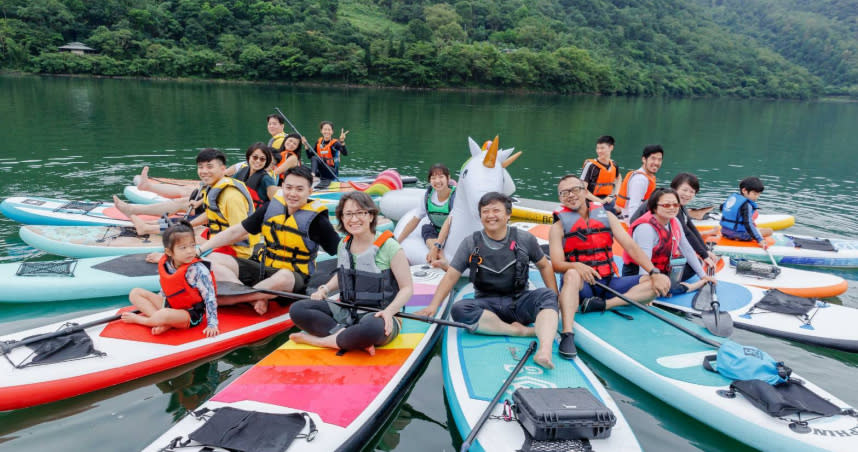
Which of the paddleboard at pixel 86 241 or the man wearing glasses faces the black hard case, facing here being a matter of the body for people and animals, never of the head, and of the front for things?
the man wearing glasses

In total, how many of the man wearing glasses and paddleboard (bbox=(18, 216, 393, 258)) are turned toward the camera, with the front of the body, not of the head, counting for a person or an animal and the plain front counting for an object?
1

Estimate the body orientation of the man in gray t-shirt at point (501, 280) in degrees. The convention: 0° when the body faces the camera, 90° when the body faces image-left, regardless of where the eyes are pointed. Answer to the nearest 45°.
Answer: approximately 0°

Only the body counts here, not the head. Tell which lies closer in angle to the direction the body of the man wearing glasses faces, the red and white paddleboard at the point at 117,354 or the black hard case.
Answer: the black hard case

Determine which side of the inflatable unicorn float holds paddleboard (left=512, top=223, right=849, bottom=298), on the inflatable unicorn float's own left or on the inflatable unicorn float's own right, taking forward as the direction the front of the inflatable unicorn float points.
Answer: on the inflatable unicorn float's own left

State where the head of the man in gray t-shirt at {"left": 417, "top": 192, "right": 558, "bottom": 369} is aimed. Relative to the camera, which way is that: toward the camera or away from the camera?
toward the camera

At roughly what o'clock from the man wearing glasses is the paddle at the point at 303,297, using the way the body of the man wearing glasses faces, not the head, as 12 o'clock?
The paddle is roughly at 2 o'clock from the man wearing glasses.

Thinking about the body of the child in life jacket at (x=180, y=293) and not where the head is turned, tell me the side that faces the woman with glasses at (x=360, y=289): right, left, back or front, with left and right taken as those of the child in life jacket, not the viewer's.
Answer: left

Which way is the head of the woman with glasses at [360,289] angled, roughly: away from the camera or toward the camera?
toward the camera

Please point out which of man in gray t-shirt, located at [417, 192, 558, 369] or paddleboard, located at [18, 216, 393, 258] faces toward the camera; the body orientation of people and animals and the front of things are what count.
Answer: the man in gray t-shirt

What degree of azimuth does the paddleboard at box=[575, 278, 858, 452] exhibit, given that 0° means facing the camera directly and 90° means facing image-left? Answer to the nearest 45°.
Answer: approximately 315°

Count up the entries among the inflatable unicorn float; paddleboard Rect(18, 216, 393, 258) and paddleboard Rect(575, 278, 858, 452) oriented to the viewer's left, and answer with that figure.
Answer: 1

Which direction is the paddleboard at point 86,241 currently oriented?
to the viewer's left

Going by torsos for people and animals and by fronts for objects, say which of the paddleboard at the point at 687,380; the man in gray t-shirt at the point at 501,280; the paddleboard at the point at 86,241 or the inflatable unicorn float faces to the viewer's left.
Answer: the paddleboard at the point at 86,241

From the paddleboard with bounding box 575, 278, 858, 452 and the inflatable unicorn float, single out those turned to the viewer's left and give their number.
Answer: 0

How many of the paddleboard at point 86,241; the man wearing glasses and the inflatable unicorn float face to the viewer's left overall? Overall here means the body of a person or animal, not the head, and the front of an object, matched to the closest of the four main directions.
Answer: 1

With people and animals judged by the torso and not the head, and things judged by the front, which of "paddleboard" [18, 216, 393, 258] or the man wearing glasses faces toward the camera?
the man wearing glasses

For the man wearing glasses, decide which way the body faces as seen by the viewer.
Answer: toward the camera
